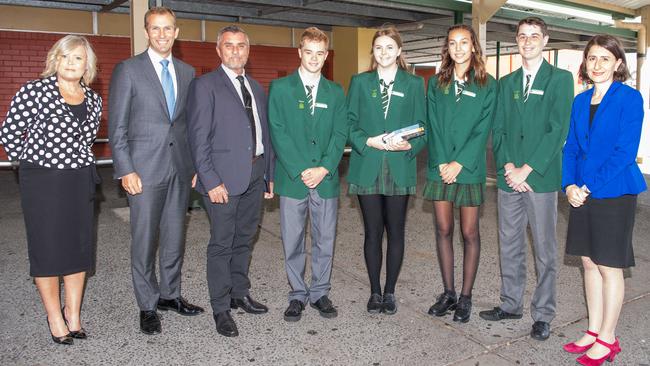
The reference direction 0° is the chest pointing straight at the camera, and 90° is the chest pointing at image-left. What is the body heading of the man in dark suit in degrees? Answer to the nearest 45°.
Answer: approximately 315°

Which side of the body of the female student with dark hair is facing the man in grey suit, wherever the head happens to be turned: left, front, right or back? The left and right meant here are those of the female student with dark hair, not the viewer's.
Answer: right

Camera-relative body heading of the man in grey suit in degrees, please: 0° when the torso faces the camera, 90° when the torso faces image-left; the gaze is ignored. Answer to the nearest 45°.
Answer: approximately 315°

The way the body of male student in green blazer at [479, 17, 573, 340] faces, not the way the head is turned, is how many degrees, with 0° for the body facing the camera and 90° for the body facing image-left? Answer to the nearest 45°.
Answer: approximately 45°
